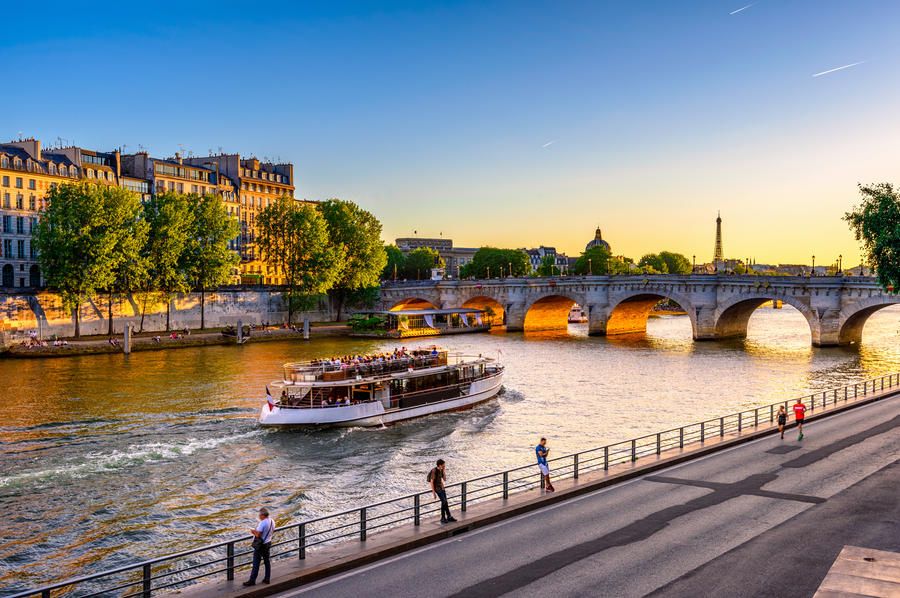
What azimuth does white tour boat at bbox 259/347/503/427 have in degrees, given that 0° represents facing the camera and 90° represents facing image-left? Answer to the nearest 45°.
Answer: approximately 225°

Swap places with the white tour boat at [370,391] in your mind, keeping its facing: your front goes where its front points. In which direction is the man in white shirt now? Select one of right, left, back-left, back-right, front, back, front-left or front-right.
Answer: back-right

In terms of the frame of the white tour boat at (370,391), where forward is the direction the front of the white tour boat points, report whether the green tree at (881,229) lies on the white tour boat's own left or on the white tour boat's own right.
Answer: on the white tour boat's own right

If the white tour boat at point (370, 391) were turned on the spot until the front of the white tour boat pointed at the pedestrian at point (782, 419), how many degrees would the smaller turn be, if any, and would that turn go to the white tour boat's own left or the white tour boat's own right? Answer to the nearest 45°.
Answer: approximately 90° to the white tour boat's own right

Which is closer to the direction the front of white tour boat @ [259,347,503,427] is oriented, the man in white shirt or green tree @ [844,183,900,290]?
the green tree

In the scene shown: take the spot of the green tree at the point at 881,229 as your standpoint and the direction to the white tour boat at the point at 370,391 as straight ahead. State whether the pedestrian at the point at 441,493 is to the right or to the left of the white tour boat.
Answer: left

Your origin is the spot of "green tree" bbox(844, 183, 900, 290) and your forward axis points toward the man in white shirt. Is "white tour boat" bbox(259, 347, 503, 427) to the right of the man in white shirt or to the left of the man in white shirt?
right

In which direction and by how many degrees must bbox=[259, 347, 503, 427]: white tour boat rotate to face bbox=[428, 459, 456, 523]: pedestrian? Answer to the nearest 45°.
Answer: approximately 135° to its right
